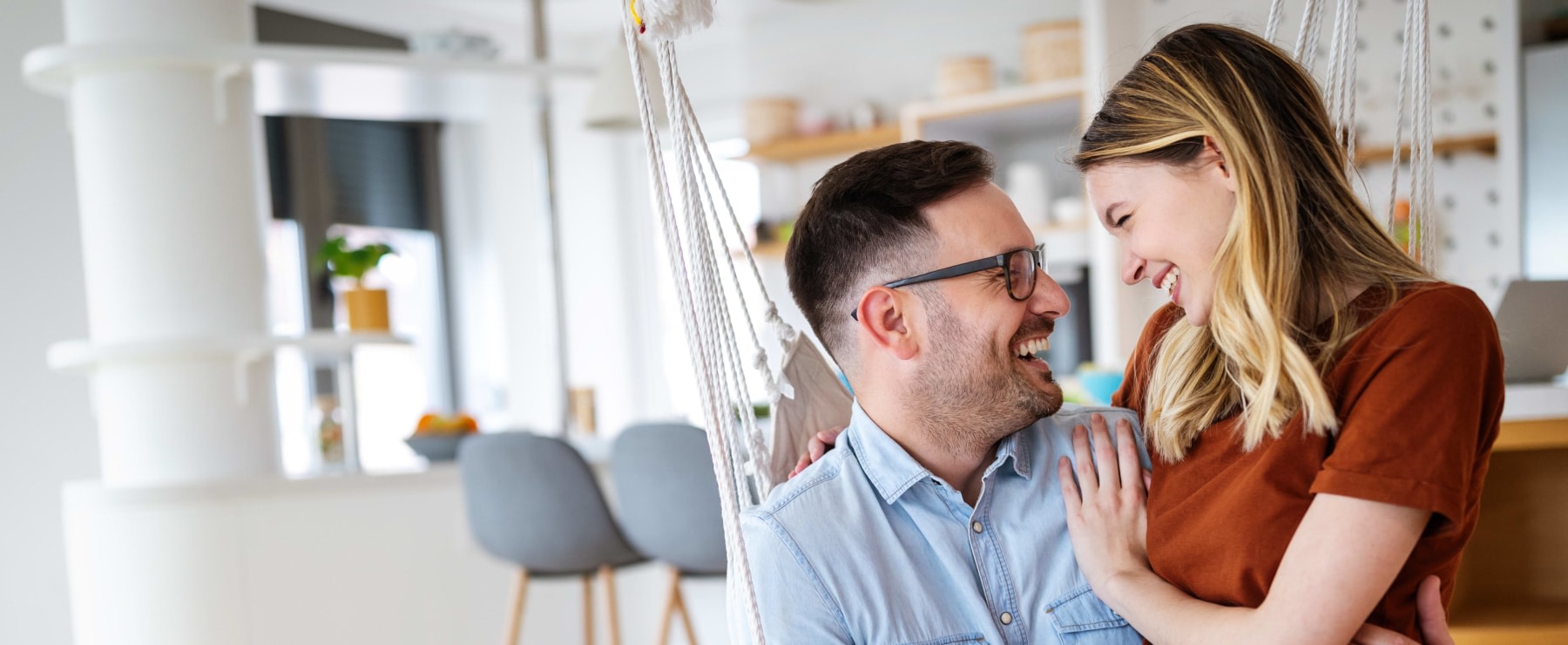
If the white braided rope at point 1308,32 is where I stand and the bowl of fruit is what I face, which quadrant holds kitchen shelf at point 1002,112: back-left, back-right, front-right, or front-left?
front-right

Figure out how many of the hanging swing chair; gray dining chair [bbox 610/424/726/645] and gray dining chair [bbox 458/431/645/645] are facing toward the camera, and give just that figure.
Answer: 1

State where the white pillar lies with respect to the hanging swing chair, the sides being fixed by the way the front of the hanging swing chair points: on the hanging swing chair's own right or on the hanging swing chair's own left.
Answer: on the hanging swing chair's own right

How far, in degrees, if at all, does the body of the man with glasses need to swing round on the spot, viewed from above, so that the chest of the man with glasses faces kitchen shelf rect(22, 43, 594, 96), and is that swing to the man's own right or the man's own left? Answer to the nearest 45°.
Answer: approximately 180°

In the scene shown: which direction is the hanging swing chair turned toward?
toward the camera

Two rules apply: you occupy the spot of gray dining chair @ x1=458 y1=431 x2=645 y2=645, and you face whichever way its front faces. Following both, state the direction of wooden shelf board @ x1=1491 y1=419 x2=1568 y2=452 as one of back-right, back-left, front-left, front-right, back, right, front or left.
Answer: right

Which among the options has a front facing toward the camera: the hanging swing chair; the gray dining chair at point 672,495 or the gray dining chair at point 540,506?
the hanging swing chair

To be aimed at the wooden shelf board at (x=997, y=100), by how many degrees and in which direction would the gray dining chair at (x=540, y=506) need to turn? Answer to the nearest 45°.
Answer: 0° — it already faces it

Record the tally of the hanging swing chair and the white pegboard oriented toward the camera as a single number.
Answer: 2

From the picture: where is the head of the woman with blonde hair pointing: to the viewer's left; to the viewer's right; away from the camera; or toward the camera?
to the viewer's left

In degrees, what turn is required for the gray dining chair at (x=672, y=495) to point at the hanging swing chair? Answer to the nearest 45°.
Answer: approximately 135° to its right

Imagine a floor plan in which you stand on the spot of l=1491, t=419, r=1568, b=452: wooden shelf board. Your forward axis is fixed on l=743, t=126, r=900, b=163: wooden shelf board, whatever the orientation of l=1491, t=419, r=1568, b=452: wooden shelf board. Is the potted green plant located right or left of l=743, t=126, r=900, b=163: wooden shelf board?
left

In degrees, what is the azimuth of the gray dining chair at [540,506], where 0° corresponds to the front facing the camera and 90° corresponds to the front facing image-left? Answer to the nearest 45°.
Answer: approximately 225°

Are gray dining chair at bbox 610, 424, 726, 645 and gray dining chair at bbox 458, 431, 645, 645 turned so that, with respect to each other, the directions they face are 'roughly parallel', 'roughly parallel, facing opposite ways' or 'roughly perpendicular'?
roughly parallel

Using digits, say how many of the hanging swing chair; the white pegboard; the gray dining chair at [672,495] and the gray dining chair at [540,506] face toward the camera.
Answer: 2

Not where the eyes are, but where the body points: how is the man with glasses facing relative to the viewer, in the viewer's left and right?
facing the viewer and to the right of the viewer

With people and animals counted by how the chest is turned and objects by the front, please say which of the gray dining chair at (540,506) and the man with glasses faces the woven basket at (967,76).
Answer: the gray dining chair
